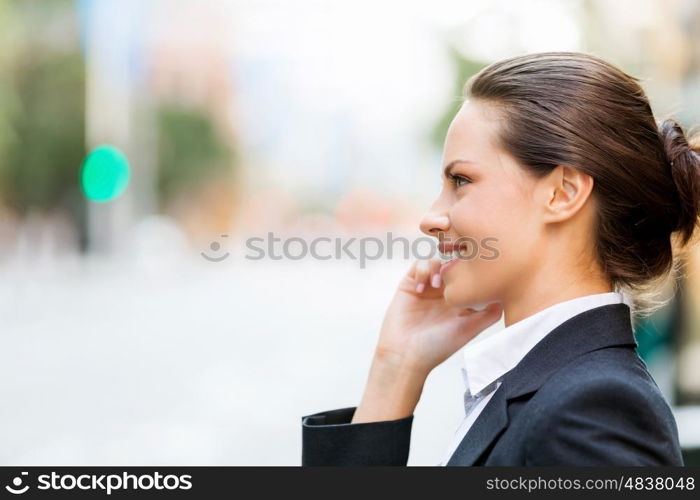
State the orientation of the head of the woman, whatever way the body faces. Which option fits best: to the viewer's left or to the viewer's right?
to the viewer's left

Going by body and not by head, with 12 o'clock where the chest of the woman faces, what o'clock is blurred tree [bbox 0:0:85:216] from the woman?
The blurred tree is roughly at 2 o'clock from the woman.

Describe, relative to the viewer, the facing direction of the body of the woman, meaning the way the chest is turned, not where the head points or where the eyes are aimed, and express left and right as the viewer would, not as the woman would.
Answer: facing to the left of the viewer

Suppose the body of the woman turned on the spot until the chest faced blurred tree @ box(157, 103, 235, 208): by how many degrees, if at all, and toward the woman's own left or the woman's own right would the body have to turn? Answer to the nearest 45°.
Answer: approximately 90° to the woman's own right
